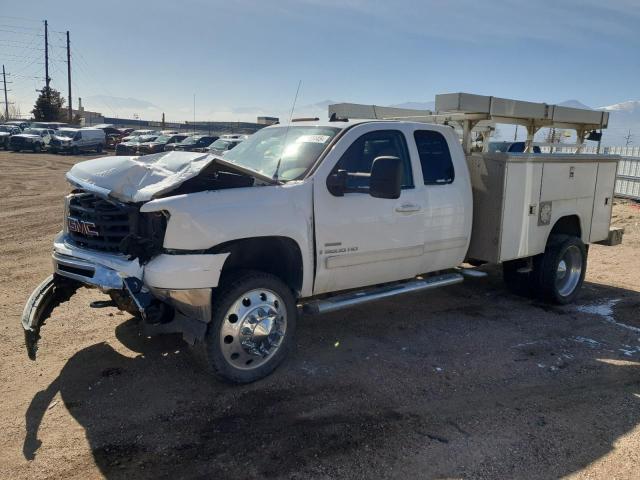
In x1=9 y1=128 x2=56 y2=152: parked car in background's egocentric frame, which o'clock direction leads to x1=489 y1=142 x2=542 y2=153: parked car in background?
x1=489 y1=142 x2=542 y2=153: parked car in background is roughly at 10 o'clock from x1=9 y1=128 x2=56 y2=152: parked car in background.

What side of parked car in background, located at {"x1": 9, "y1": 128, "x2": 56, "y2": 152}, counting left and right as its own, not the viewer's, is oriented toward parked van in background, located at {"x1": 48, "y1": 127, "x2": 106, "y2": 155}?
left

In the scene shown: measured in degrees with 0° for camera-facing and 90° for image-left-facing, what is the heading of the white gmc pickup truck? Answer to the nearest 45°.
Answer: approximately 45°

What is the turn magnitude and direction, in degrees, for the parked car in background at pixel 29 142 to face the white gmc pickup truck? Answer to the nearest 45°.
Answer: approximately 45° to its left
